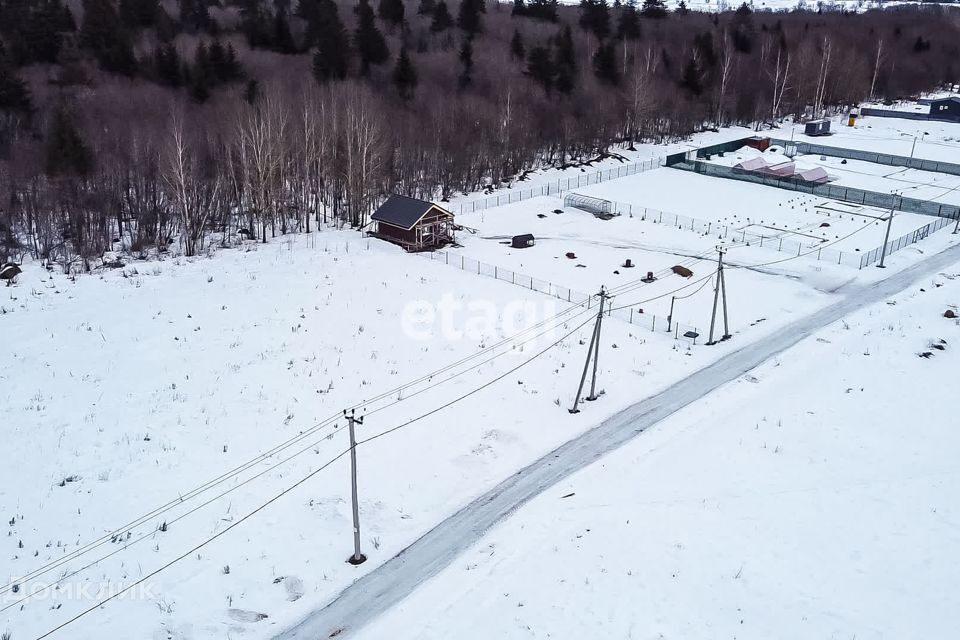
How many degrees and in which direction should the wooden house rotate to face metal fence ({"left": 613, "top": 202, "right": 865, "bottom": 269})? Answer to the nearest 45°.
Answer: approximately 45° to its left

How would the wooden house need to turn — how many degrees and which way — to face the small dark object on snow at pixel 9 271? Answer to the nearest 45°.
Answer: approximately 135° to its right

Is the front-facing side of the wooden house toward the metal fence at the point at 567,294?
yes

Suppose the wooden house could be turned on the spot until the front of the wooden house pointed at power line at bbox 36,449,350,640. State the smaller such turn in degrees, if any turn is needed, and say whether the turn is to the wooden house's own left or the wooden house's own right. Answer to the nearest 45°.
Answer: approximately 45° to the wooden house's own right

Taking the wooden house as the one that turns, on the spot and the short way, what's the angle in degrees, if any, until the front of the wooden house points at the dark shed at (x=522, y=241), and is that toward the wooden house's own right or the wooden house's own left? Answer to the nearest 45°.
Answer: approximately 45° to the wooden house's own left

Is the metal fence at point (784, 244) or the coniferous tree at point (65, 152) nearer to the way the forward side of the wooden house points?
the metal fence

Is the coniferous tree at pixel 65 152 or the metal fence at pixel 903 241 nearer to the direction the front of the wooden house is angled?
the metal fence

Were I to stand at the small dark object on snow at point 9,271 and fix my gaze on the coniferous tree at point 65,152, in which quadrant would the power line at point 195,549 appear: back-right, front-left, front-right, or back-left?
back-right

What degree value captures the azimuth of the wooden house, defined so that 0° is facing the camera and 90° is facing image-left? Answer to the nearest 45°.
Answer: approximately 315°
